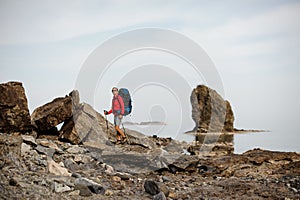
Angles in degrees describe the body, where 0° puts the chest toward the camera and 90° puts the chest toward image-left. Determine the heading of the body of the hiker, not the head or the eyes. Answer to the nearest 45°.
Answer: approximately 45°

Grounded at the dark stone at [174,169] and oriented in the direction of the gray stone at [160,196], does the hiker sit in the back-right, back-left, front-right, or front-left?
back-right

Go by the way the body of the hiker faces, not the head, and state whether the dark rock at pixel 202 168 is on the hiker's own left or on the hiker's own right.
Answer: on the hiker's own left

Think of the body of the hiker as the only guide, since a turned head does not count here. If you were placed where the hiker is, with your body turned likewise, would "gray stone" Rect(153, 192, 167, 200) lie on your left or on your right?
on your left
